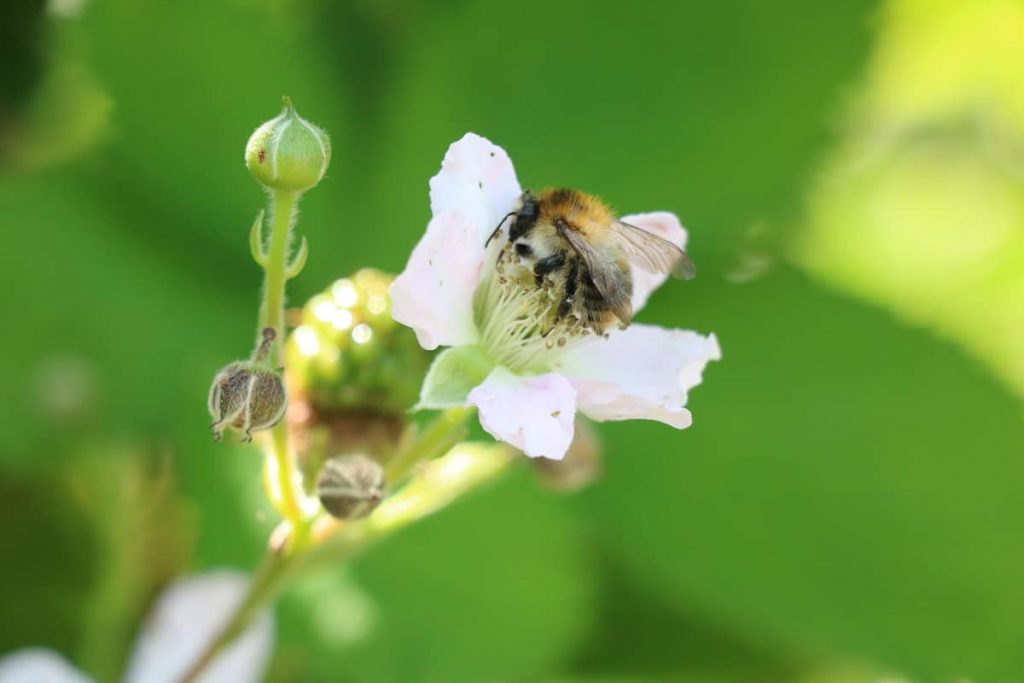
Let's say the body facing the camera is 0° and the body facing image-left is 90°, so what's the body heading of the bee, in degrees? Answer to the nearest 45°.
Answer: approximately 90°
